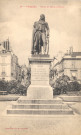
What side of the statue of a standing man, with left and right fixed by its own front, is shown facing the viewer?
front
